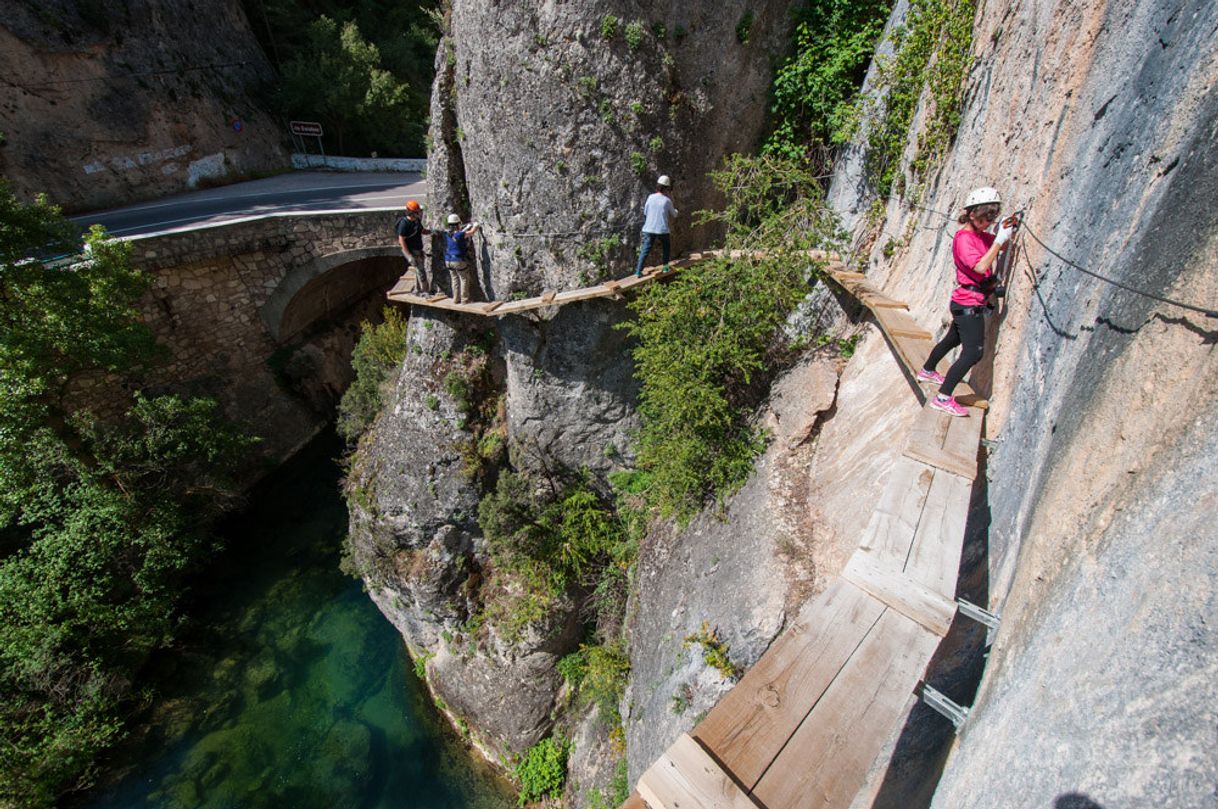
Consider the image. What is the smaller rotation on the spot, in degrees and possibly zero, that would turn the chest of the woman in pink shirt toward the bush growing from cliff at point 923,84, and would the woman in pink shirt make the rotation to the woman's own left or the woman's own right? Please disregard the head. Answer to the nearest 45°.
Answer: approximately 90° to the woman's own left

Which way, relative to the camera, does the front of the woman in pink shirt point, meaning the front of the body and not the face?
to the viewer's right

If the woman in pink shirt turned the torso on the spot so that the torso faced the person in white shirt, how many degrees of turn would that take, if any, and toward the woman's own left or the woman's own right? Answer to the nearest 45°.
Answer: approximately 135° to the woman's own left

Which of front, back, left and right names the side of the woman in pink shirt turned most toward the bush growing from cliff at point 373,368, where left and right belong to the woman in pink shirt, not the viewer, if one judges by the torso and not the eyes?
back

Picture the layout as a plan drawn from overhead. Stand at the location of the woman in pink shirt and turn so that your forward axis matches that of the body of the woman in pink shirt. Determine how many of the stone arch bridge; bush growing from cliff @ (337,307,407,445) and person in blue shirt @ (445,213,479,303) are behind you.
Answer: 3

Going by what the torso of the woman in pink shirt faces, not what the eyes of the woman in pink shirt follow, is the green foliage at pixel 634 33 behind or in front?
behind

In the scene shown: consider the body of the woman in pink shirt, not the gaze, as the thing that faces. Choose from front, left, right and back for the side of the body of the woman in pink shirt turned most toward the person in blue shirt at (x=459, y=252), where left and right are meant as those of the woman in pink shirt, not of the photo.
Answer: back

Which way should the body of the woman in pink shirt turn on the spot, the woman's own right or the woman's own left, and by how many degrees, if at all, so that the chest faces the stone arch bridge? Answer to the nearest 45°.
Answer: approximately 180°
